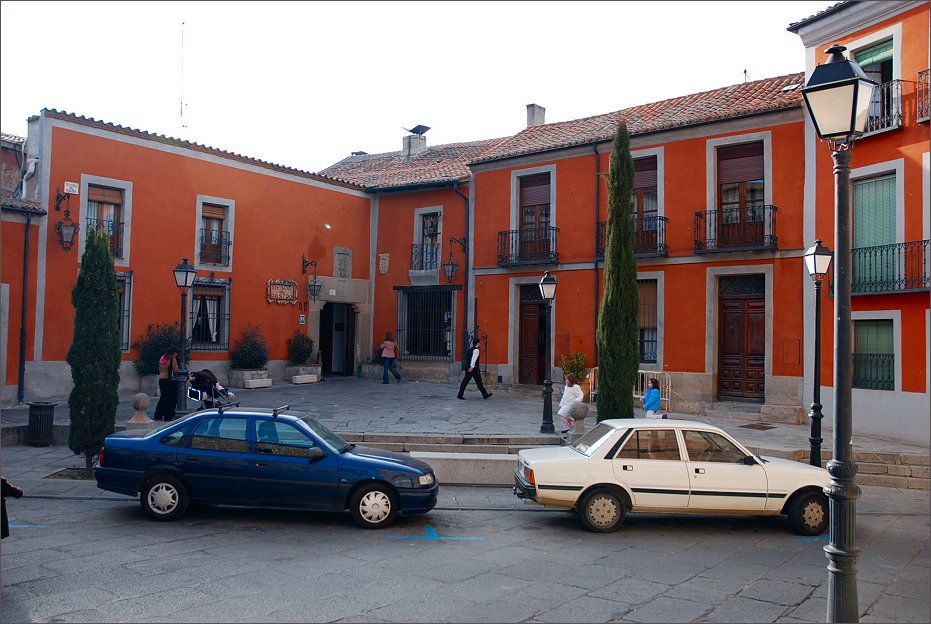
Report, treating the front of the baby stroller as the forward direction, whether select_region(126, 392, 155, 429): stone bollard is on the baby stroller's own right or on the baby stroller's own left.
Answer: on the baby stroller's own right

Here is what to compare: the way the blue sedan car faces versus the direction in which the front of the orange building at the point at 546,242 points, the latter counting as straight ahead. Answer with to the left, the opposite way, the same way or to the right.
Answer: to the left

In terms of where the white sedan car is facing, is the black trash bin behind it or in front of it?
behind

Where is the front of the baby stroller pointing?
to the viewer's right

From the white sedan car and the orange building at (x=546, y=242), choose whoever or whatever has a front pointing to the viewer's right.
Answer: the white sedan car

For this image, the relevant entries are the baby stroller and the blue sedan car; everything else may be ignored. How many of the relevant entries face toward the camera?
0

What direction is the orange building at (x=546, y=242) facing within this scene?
toward the camera

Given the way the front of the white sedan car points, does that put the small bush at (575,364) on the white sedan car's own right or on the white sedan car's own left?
on the white sedan car's own left

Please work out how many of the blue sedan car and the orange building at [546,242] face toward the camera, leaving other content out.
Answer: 1

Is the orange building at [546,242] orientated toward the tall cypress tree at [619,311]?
yes

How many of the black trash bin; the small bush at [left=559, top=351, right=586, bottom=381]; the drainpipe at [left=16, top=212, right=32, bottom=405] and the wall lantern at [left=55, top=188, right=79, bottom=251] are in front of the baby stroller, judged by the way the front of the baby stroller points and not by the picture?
1

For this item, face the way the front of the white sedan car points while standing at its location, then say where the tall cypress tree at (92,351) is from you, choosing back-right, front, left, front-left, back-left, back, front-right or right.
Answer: back

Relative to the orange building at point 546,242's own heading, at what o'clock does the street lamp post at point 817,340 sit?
The street lamp post is roughly at 11 o'clock from the orange building.

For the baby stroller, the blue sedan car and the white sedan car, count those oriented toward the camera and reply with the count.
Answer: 0

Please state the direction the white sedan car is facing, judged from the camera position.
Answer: facing to the right of the viewer

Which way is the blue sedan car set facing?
to the viewer's right

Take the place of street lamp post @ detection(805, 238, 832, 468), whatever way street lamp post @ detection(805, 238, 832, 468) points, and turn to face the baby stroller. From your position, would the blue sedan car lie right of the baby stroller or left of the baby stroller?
left

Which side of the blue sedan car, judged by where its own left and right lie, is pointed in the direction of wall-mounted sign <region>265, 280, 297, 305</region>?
left

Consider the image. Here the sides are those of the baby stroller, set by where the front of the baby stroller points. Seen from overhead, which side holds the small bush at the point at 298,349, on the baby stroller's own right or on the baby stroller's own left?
on the baby stroller's own left

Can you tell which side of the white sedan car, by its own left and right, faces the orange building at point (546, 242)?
left

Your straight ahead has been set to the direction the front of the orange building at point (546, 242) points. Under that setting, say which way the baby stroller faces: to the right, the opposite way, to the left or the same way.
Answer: to the left

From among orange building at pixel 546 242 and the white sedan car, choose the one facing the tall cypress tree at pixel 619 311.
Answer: the orange building
